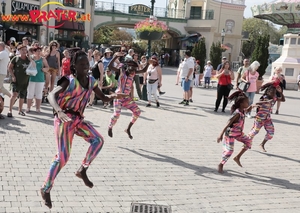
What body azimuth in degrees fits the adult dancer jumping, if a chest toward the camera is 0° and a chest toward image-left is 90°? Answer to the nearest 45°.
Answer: approximately 315°

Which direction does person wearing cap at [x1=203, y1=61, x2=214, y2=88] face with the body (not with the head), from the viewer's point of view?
toward the camera

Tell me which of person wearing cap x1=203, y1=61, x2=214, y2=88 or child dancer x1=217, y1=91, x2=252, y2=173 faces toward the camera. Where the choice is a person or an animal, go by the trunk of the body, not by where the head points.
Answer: the person wearing cap

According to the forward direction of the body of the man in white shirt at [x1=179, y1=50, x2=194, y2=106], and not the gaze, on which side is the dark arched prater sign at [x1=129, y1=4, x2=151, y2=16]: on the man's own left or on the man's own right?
on the man's own right

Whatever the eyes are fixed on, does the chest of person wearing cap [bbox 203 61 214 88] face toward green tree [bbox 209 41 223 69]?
no

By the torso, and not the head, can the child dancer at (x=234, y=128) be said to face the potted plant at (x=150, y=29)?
no

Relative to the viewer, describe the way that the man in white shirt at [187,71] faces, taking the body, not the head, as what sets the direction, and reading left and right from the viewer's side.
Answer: facing the viewer and to the left of the viewer

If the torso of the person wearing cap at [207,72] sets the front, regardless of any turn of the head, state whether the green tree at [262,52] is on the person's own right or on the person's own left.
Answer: on the person's own left

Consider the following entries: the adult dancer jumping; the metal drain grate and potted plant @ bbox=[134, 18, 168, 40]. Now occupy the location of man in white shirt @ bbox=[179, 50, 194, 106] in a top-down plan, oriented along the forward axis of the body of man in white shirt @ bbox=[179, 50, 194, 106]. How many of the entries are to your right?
1

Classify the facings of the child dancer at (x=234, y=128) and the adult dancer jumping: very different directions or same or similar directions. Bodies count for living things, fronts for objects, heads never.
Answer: same or similar directions
